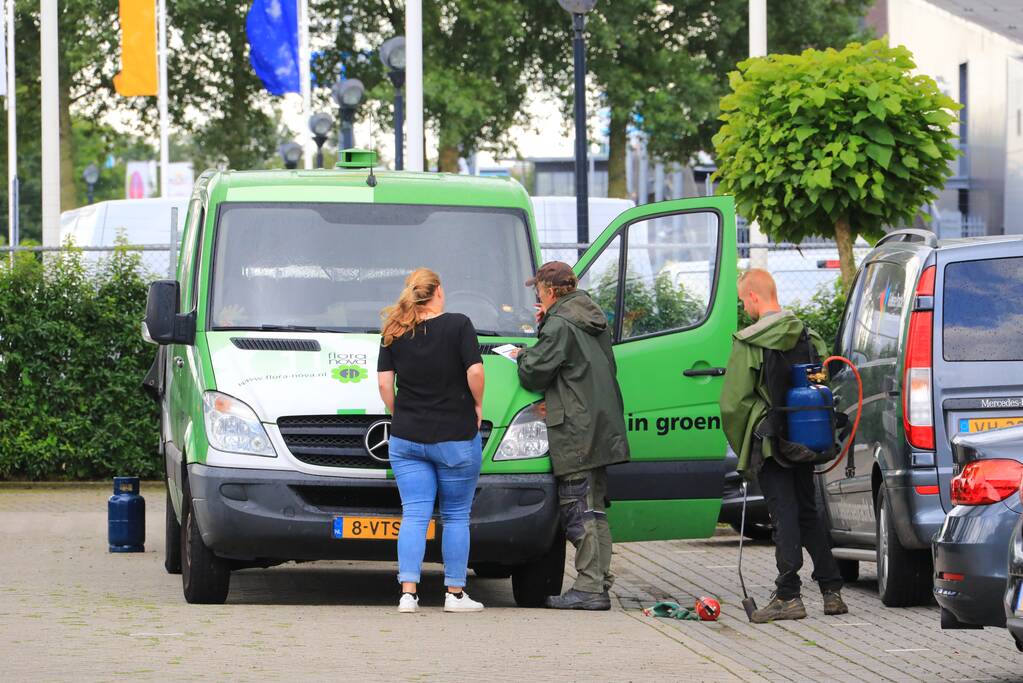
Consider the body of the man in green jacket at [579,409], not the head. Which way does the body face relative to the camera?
to the viewer's left

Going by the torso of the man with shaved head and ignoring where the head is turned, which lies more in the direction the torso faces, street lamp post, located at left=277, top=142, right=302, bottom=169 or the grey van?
the street lamp post

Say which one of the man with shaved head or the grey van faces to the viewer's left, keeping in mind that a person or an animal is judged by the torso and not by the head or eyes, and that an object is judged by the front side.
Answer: the man with shaved head

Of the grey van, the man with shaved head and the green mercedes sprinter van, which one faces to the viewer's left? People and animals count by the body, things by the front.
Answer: the man with shaved head

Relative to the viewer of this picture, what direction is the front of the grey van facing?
facing away from the viewer

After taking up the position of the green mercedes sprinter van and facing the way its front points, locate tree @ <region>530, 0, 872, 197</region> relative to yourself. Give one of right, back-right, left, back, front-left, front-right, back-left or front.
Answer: back

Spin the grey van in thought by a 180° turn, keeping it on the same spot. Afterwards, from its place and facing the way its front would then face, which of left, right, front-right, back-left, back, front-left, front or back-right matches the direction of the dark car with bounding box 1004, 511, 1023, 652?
front

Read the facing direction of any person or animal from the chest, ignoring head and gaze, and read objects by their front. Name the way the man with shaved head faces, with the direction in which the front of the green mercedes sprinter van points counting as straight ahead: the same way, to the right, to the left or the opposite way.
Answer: to the right

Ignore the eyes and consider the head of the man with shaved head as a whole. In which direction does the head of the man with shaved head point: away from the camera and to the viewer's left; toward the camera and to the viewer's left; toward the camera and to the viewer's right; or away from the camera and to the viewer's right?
away from the camera and to the viewer's left

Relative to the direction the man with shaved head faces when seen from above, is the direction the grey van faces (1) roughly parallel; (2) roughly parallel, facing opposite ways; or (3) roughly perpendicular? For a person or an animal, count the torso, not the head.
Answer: roughly perpendicular

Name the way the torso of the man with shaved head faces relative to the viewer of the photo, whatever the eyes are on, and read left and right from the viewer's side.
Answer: facing to the left of the viewer
